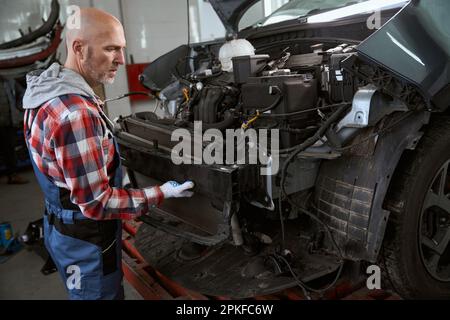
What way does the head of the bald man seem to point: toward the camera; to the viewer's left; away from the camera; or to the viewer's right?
to the viewer's right

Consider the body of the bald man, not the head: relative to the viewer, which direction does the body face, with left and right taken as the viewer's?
facing to the right of the viewer
